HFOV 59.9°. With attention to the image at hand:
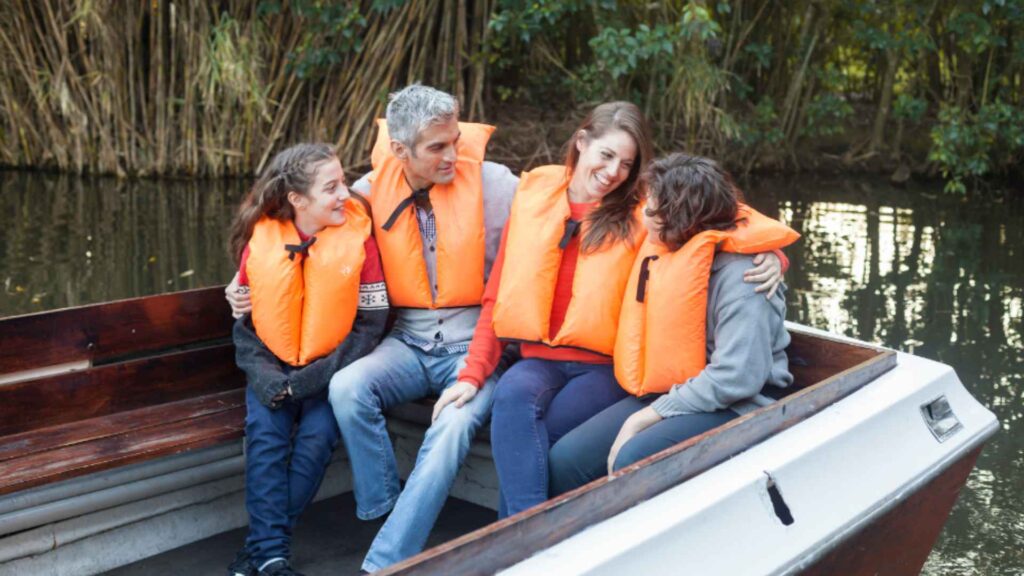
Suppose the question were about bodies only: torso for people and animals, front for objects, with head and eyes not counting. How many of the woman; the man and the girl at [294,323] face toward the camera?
3

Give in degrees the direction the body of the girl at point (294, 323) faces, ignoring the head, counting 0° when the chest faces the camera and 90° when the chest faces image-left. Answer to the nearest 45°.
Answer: approximately 0°

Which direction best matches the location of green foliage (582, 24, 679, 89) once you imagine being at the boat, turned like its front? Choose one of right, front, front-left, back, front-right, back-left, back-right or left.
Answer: left

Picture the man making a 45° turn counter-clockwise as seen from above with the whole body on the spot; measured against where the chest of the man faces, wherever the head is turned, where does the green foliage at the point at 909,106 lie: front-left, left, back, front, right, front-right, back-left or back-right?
left

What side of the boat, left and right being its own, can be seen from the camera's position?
right

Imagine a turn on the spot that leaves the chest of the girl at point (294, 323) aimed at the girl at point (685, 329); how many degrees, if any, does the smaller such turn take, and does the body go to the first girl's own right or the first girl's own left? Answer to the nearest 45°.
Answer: approximately 45° to the first girl's own left

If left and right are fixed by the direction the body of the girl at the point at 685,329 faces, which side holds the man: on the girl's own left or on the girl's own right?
on the girl's own right

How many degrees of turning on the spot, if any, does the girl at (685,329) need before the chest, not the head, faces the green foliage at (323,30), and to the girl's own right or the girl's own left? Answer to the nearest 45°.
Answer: approximately 90° to the girl's own right

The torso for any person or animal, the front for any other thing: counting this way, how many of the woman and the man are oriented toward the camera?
2
